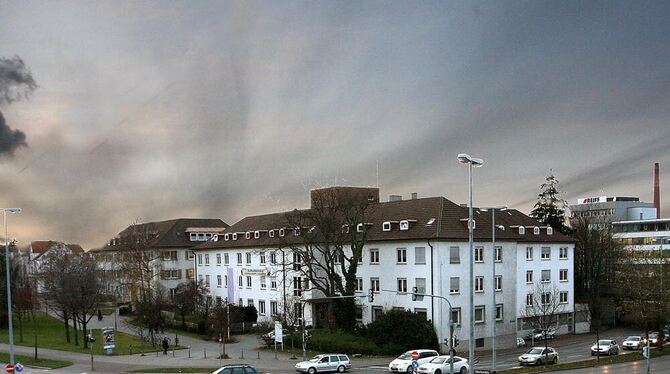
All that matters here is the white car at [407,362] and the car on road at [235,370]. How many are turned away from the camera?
0

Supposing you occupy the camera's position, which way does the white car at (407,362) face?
facing the viewer and to the left of the viewer
